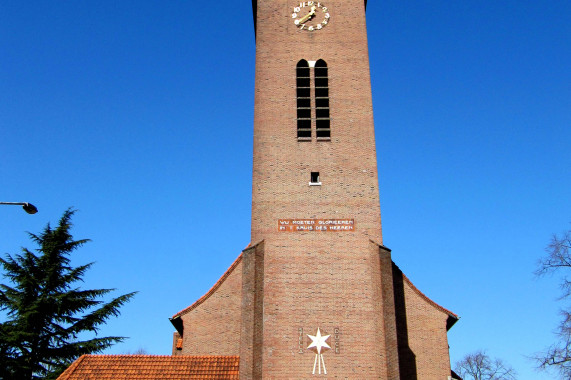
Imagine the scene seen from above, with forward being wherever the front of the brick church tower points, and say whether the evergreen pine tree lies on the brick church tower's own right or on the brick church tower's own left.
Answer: on the brick church tower's own right

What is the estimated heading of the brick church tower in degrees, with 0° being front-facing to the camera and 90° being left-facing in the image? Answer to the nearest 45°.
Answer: approximately 0°
